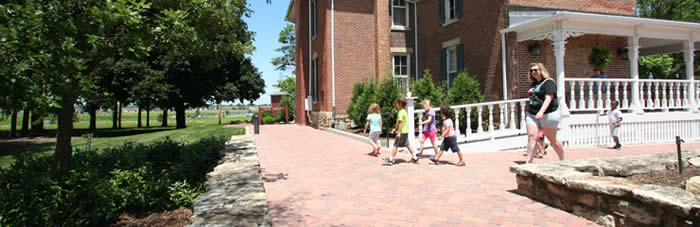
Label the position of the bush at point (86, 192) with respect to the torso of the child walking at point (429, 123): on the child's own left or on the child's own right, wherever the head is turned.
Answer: on the child's own left

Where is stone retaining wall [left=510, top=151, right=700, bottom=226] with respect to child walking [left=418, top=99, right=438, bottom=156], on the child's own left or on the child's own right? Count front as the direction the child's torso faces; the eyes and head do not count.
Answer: on the child's own left

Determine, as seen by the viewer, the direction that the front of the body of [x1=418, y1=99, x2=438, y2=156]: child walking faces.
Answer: to the viewer's left

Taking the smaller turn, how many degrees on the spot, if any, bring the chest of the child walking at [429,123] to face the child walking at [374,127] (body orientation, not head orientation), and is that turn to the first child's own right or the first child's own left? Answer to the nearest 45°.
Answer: approximately 45° to the first child's own right

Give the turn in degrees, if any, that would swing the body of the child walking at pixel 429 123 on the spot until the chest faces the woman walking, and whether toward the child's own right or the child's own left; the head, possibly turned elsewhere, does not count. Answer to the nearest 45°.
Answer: approximately 135° to the child's own left

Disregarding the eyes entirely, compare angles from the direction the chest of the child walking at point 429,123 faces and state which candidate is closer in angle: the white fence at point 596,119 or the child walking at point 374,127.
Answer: the child walking

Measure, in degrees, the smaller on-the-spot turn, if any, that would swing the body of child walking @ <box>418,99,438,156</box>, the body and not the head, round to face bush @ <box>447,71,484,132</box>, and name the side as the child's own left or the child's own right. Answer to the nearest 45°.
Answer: approximately 90° to the child's own right

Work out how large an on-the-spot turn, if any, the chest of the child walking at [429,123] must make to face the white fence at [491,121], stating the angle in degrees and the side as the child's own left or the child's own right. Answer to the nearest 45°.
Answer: approximately 135° to the child's own right

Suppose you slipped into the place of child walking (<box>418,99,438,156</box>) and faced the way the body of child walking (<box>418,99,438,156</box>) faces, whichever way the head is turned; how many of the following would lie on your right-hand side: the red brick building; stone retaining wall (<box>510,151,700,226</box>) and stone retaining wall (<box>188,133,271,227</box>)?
1

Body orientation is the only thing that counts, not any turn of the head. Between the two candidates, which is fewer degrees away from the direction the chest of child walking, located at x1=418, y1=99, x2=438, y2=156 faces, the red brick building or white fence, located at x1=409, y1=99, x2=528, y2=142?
the red brick building

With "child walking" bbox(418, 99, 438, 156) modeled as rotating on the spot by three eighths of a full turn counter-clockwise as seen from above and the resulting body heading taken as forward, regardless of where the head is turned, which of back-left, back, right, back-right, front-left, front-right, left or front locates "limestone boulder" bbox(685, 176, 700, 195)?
front
